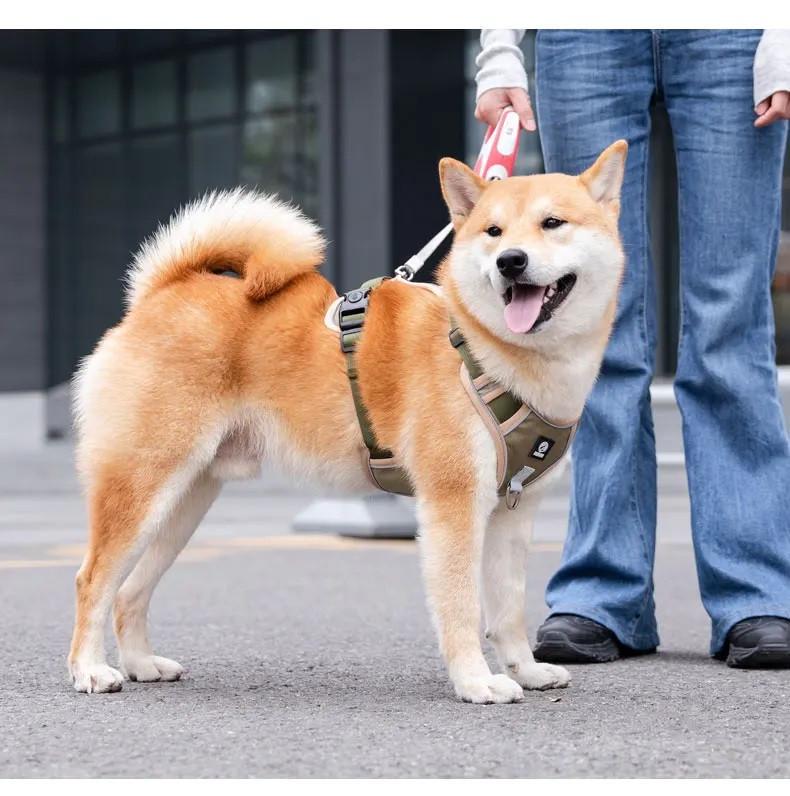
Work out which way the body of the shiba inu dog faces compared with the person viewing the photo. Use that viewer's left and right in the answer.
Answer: facing to the right of the viewer
